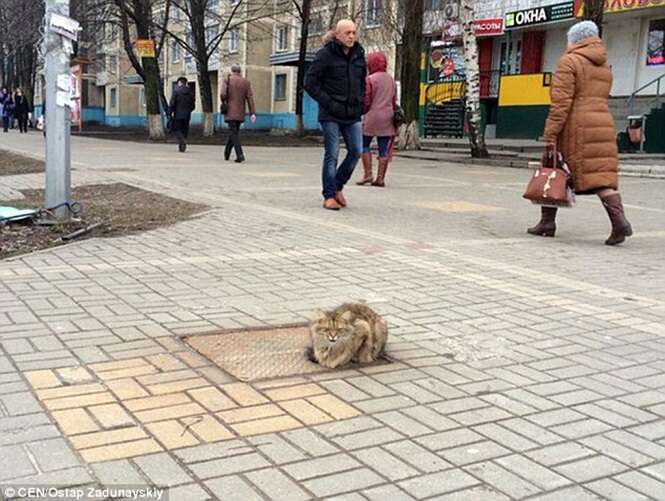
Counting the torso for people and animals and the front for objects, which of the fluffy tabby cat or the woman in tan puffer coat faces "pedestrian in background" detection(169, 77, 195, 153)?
the woman in tan puffer coat

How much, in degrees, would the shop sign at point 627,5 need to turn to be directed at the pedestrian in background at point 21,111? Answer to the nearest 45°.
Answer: approximately 45° to its right

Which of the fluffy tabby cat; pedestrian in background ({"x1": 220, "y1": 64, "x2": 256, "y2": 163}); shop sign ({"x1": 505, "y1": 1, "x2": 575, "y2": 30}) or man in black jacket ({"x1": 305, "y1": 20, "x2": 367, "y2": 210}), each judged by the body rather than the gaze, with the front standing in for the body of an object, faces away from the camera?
the pedestrian in background

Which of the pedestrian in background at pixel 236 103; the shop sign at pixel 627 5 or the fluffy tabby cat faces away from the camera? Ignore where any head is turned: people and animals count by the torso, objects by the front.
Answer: the pedestrian in background

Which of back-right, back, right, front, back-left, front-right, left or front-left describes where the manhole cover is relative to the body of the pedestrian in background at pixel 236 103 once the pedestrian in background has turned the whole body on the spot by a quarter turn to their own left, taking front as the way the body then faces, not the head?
left

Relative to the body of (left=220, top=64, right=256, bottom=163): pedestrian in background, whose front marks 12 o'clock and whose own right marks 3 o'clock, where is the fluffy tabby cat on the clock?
The fluffy tabby cat is roughly at 6 o'clock from the pedestrian in background.

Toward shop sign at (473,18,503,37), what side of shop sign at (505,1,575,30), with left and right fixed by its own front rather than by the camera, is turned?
right

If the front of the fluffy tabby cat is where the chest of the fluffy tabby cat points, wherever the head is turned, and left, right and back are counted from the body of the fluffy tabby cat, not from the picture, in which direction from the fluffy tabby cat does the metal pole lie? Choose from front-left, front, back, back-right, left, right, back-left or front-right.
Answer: right

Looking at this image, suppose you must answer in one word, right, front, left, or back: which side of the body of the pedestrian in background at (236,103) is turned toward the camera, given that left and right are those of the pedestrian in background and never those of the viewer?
back

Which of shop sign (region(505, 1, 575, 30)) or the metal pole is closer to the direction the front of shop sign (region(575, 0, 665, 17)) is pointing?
the metal pole

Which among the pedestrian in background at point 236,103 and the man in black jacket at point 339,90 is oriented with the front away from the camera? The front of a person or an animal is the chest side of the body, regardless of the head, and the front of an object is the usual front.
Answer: the pedestrian in background

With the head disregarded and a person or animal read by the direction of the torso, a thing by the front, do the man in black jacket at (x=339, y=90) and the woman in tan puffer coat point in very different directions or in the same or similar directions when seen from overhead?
very different directions
